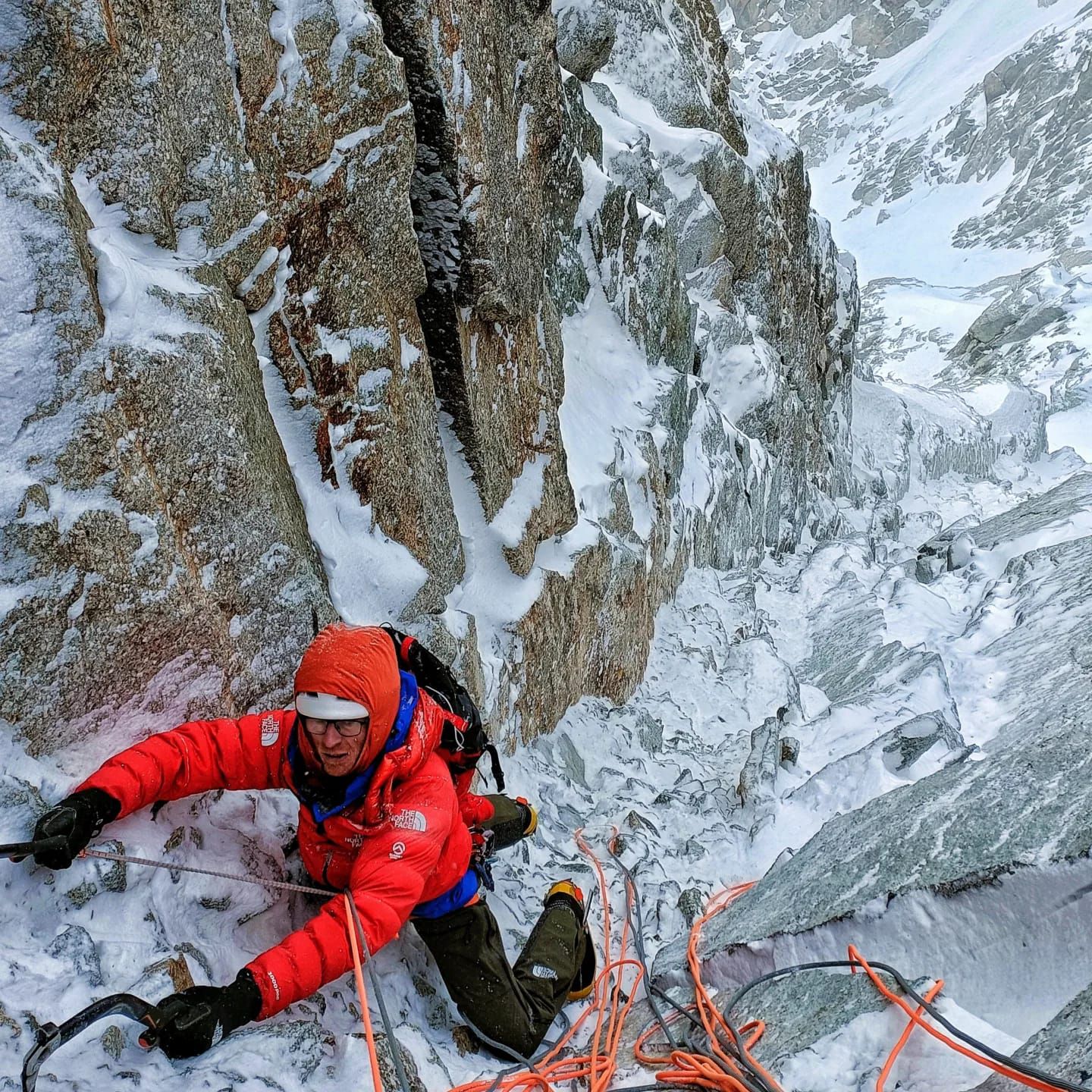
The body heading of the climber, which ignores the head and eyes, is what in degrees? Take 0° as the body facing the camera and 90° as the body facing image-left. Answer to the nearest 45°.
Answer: approximately 45°

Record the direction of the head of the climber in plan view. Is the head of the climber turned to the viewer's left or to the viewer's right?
to the viewer's left

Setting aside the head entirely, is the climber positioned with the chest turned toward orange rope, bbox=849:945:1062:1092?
no

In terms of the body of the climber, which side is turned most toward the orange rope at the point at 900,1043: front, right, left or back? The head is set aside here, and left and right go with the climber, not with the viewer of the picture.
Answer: left
